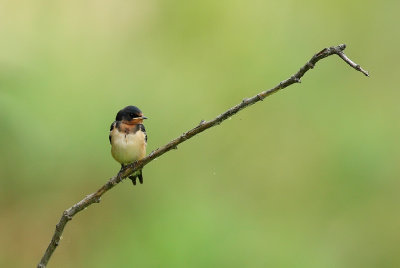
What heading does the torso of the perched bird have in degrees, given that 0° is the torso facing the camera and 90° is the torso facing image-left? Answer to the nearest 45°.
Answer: approximately 0°
